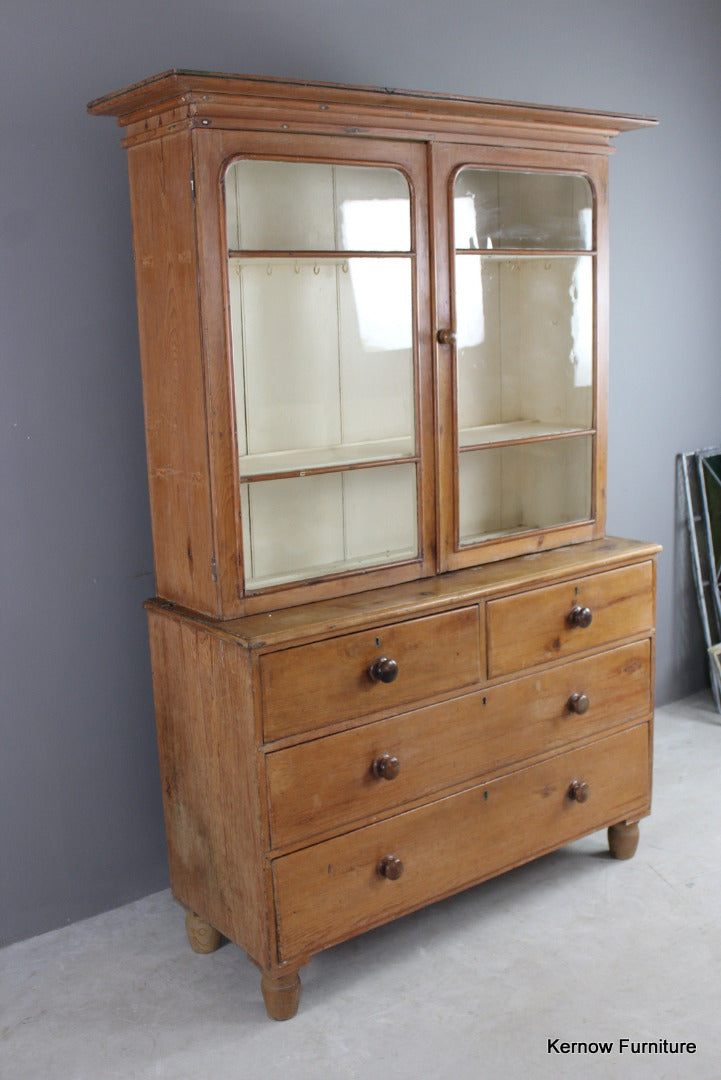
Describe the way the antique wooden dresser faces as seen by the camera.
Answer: facing the viewer and to the right of the viewer
